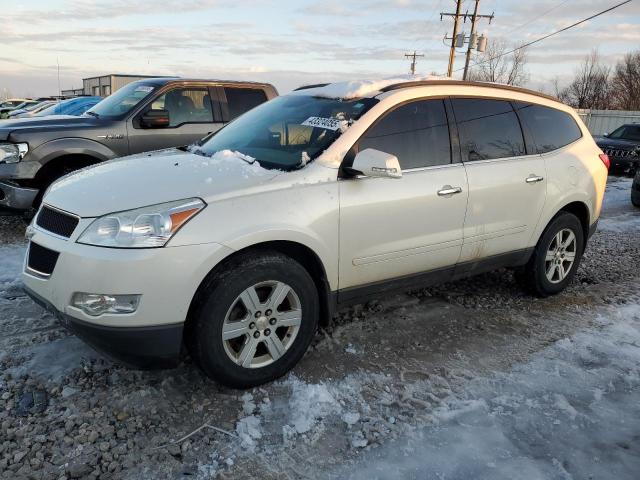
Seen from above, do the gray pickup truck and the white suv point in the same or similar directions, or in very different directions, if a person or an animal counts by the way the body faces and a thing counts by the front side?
same or similar directions

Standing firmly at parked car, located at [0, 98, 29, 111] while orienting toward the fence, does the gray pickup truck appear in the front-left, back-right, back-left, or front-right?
front-right

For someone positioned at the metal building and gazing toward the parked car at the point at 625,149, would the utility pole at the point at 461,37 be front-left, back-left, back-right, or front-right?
front-left

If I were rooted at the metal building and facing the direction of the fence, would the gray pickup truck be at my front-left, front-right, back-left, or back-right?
front-right

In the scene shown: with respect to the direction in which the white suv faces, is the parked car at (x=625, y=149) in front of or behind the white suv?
behind

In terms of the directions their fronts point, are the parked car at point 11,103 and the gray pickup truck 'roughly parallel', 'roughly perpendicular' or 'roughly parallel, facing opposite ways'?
roughly parallel

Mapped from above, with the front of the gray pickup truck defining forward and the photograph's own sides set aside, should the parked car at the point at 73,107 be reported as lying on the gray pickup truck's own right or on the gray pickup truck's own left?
on the gray pickup truck's own right

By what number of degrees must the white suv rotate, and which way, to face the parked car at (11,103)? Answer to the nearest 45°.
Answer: approximately 90° to its right

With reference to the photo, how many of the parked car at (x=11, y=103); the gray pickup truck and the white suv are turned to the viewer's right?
0

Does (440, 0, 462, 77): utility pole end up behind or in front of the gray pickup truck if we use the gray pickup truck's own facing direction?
behind

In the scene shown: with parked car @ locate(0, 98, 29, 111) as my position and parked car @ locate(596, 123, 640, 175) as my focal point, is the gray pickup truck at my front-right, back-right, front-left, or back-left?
front-right

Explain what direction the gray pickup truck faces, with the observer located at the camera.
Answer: facing the viewer and to the left of the viewer

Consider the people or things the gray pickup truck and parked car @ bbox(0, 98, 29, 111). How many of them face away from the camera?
0

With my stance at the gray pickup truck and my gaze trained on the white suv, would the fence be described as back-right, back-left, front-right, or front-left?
back-left
